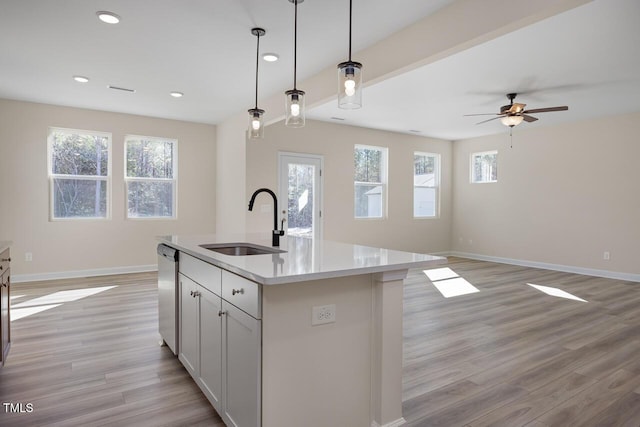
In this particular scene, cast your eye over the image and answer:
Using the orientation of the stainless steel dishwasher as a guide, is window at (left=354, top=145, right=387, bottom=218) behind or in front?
behind

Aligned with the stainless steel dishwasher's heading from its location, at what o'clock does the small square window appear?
The small square window is roughly at 5 o'clock from the stainless steel dishwasher.

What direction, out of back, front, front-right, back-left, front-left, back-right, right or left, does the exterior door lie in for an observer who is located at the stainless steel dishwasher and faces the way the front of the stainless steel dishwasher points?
back-right

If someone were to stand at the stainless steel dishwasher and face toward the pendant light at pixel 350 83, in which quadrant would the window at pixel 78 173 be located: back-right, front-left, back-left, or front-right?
back-left

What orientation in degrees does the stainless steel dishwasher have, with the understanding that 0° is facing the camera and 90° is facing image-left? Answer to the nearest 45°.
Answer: approximately 90°

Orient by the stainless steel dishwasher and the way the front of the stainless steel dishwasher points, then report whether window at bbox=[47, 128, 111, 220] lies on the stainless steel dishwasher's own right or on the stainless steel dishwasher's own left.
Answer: on the stainless steel dishwasher's own right

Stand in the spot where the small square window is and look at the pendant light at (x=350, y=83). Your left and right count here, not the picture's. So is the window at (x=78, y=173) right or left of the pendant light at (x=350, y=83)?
right

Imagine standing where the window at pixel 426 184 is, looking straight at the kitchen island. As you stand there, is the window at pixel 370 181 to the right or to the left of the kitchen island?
right

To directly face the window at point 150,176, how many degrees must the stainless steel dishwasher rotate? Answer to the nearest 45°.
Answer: approximately 90° to its right

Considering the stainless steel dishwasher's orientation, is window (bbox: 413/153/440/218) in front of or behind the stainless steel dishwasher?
behind

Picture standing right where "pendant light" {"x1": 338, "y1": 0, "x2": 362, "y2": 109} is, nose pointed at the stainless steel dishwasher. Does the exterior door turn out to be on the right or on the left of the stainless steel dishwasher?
right
